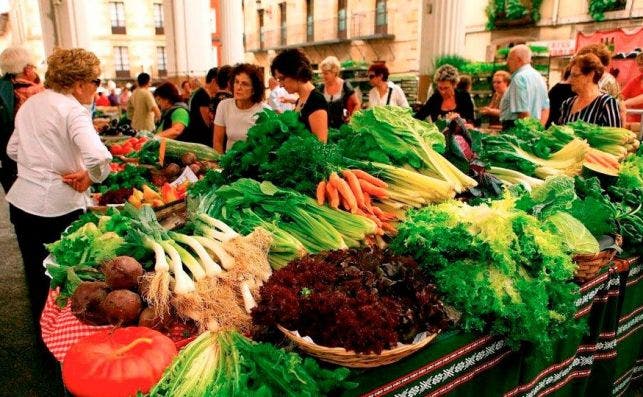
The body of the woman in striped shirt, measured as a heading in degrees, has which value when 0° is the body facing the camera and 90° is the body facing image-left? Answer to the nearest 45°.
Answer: approximately 45°

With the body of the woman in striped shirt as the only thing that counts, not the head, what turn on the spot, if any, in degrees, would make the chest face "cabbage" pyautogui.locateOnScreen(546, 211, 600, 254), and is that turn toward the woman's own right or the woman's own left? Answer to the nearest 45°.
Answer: approximately 45° to the woman's own left

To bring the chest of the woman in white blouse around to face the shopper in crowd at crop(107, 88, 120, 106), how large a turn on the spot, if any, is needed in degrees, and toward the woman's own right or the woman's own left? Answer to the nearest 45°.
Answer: approximately 45° to the woman's own left

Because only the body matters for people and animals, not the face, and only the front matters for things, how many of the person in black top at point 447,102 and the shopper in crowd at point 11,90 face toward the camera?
1
